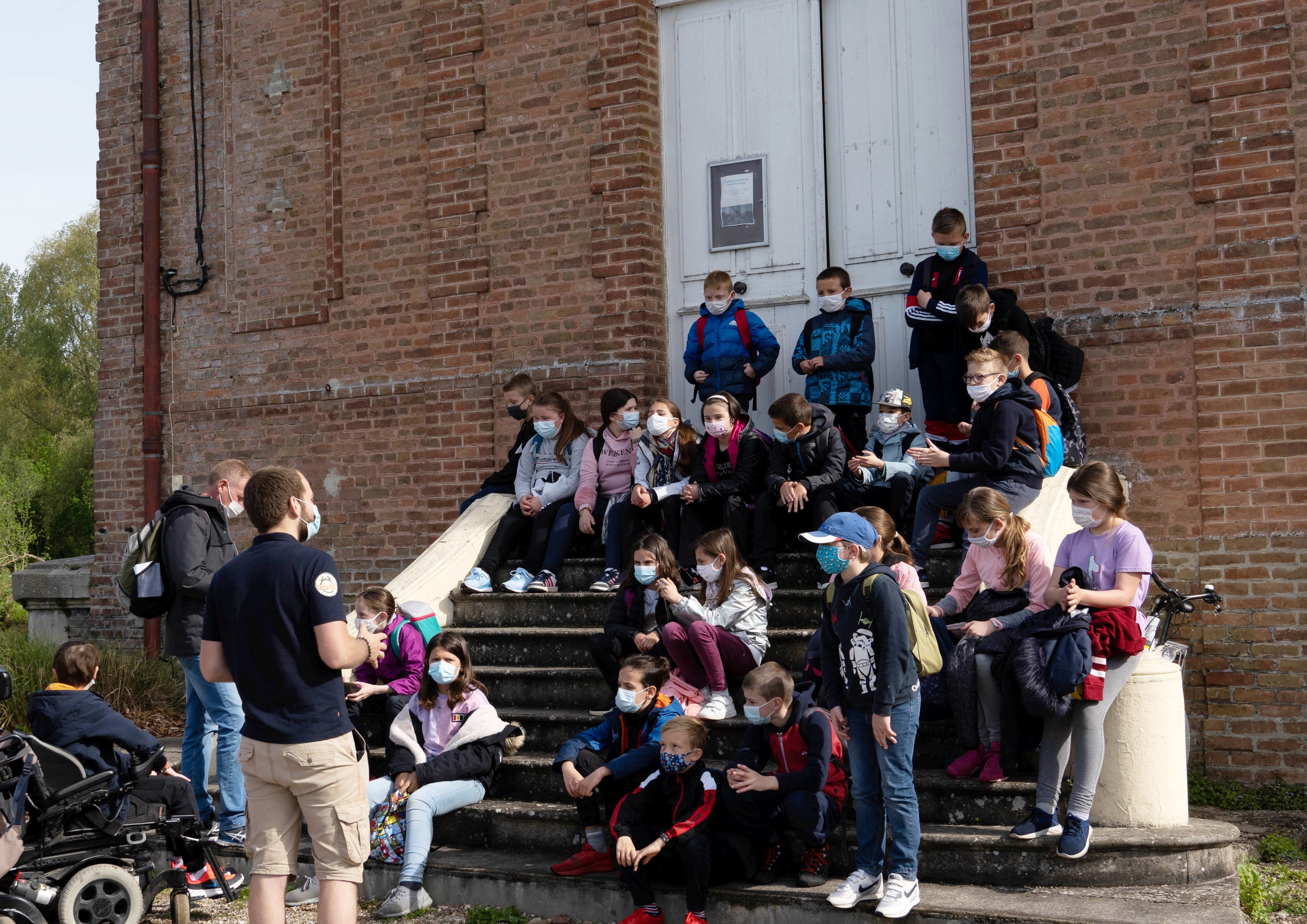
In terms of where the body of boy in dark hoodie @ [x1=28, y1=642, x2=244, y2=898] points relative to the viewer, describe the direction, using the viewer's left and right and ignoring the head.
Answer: facing away from the viewer and to the right of the viewer

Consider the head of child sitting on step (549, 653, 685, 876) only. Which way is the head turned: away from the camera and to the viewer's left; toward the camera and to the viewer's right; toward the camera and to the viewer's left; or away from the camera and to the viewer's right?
toward the camera and to the viewer's left

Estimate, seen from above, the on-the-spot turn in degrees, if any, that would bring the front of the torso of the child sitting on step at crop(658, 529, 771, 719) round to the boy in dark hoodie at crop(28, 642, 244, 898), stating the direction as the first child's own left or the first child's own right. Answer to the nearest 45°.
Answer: approximately 45° to the first child's own right

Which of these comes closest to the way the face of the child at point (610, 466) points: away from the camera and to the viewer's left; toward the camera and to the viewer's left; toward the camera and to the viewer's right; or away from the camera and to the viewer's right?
toward the camera and to the viewer's right

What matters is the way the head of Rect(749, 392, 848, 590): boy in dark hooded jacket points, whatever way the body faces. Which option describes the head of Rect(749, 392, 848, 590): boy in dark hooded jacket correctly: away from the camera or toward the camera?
toward the camera

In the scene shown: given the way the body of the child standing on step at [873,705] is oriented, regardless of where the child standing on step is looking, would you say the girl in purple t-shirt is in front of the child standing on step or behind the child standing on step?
behind

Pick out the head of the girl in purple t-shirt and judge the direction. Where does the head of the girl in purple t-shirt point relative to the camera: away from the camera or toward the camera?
toward the camera

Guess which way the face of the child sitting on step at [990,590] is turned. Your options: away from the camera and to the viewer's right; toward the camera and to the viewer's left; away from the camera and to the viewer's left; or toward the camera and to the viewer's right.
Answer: toward the camera and to the viewer's left

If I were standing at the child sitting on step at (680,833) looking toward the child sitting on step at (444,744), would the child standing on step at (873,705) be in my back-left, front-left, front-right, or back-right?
back-right

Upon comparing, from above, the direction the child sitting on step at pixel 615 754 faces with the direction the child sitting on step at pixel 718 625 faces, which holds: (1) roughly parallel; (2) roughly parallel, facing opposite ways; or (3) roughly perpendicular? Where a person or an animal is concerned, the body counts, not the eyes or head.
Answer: roughly parallel

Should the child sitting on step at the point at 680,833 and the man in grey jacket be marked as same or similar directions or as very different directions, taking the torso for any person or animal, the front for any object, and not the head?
very different directions

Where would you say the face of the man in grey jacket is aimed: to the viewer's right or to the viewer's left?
to the viewer's right
